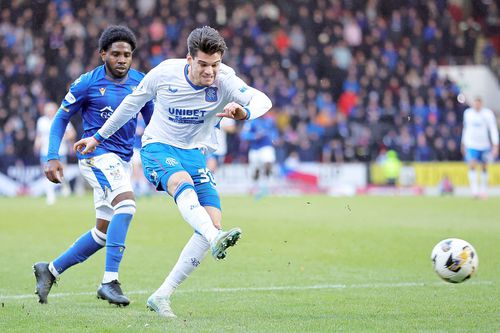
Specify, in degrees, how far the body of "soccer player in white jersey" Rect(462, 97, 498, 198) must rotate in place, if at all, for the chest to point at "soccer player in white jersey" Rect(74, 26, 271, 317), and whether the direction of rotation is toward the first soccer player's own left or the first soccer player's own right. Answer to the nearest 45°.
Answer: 0° — they already face them

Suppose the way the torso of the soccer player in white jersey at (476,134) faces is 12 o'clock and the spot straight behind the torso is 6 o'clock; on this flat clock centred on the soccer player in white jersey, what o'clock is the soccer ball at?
The soccer ball is roughly at 12 o'clock from the soccer player in white jersey.

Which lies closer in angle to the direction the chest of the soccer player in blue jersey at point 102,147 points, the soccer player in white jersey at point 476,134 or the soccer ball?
the soccer ball

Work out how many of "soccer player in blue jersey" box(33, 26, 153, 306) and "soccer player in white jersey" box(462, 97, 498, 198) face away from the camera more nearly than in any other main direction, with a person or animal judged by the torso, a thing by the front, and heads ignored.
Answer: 0

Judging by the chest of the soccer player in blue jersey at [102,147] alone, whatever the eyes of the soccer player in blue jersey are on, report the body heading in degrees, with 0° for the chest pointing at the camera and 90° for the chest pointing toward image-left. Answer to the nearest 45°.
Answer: approximately 315°

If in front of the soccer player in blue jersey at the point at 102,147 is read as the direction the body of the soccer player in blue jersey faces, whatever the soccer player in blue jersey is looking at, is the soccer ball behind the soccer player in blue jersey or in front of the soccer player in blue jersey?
in front

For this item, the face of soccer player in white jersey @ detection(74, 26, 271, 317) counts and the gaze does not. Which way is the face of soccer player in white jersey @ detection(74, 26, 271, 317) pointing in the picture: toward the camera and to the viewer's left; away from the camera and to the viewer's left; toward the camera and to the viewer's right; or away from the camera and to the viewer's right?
toward the camera and to the viewer's right

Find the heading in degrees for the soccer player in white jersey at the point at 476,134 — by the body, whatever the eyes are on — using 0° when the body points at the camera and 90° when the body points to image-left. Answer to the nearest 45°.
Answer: approximately 0°

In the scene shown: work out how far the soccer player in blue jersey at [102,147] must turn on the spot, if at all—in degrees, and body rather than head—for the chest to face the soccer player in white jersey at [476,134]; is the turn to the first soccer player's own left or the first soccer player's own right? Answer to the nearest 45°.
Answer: approximately 90° to the first soccer player's own left

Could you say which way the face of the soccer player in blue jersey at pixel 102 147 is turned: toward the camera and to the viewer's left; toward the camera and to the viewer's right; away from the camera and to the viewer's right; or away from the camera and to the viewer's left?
toward the camera and to the viewer's right
